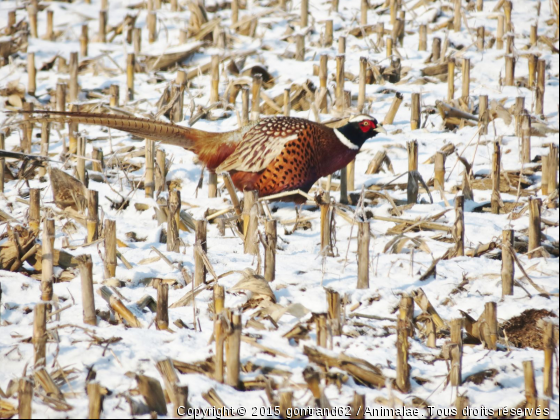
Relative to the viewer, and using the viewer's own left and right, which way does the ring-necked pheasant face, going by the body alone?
facing to the right of the viewer
